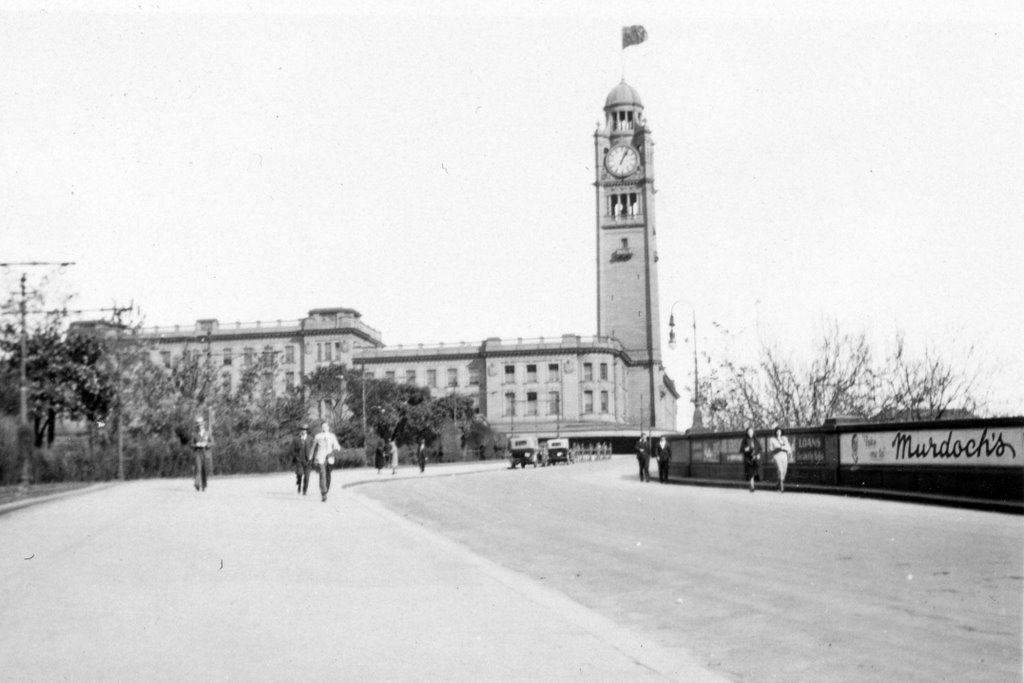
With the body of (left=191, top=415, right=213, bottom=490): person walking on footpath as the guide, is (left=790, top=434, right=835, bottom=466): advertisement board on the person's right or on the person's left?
on the person's left

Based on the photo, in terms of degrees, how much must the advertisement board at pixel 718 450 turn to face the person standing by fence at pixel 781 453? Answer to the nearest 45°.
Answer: approximately 45° to its left

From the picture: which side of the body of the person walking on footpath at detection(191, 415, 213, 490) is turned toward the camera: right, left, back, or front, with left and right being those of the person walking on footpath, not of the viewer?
front

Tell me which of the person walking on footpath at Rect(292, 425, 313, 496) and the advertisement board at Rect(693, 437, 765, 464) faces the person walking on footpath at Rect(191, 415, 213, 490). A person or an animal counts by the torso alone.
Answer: the advertisement board

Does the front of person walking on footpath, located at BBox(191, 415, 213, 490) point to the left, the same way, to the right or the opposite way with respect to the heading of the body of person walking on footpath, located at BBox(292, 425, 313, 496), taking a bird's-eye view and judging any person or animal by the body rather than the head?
the same way

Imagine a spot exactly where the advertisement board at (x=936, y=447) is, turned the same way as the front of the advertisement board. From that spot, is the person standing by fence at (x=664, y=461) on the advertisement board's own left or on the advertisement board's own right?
on the advertisement board's own right

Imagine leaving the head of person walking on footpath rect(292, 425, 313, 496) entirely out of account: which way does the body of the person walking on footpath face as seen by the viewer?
toward the camera

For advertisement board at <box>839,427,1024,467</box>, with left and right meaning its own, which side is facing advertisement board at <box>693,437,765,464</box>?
right

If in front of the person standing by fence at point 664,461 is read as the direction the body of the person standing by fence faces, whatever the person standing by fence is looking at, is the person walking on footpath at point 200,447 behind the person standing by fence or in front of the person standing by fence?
in front

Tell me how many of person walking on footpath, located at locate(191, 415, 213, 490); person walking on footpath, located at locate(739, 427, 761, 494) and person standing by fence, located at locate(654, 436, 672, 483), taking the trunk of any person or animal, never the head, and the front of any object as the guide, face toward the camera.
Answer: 3

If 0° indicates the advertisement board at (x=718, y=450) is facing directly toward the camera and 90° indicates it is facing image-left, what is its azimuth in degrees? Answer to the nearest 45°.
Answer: approximately 45°

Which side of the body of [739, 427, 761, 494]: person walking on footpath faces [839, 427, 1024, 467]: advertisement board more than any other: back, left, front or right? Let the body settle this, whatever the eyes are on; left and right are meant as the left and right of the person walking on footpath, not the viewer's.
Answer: front

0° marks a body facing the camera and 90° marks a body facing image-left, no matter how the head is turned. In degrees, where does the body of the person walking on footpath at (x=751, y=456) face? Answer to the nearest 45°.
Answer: approximately 0°

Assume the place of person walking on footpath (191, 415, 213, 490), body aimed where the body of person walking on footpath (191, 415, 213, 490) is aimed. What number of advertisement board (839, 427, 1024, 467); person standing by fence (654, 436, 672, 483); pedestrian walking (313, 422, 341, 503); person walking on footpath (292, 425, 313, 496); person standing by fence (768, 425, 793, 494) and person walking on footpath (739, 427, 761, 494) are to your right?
0
